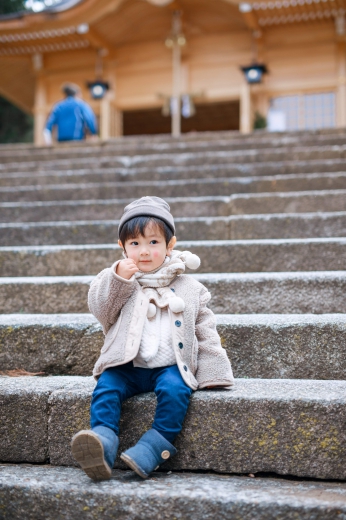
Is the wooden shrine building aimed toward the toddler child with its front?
yes

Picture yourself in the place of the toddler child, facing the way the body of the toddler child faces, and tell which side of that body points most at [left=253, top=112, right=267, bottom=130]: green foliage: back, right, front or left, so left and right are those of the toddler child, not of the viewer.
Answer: back

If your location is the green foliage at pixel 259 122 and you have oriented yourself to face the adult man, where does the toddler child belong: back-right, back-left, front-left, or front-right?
front-left

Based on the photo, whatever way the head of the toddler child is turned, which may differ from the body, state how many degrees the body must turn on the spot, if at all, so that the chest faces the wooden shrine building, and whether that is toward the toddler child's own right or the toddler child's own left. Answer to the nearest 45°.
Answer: approximately 180°

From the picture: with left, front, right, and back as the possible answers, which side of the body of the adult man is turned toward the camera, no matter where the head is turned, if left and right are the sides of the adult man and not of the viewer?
back

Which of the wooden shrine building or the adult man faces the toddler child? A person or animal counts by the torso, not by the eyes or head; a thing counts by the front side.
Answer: the wooden shrine building

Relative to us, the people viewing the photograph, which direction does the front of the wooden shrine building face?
facing the viewer

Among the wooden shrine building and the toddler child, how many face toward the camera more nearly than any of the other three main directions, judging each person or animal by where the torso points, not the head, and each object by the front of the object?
2

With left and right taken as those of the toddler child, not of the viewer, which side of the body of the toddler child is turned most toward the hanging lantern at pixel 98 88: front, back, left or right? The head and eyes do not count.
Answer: back

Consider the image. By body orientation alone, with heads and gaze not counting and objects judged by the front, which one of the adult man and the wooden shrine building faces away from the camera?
the adult man
